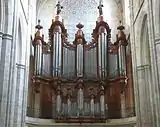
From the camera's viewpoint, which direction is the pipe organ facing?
toward the camera

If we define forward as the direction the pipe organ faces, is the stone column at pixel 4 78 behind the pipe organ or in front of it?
in front

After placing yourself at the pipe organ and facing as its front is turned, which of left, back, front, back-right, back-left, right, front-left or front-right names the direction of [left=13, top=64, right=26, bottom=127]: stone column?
front-right
